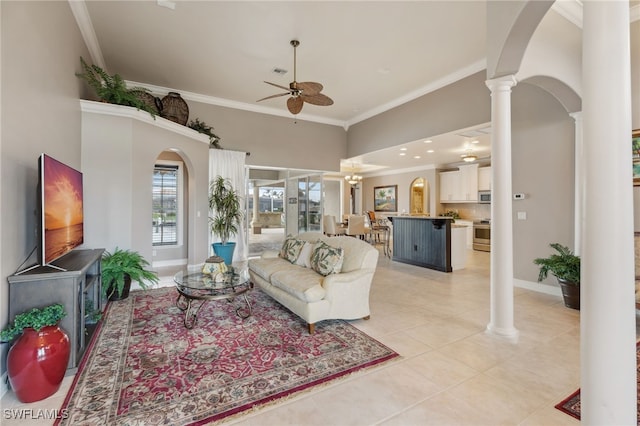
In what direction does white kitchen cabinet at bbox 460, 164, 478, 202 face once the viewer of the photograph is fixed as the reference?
facing the viewer

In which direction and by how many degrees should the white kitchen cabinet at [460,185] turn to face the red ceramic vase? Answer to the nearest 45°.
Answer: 0° — it already faces it

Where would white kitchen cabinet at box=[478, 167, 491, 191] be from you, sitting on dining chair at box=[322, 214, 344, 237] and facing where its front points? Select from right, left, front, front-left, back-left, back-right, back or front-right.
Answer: front-right

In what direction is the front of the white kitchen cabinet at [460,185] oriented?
toward the camera

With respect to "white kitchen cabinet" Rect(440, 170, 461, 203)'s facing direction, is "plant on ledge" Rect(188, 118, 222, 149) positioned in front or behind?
in front

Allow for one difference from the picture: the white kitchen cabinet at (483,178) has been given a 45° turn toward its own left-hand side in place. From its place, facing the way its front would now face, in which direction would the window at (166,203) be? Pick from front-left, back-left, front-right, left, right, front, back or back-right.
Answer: right

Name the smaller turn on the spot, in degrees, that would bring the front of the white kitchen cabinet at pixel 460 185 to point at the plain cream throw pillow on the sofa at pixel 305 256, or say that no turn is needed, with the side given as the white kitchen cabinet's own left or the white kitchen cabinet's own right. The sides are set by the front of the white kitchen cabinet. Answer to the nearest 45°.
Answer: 0° — it already faces it

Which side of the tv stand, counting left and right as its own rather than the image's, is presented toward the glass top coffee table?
front

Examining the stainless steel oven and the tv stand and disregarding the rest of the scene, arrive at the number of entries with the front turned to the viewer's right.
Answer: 1

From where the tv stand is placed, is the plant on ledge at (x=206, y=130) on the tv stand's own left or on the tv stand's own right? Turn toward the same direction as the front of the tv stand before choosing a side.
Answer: on the tv stand's own left

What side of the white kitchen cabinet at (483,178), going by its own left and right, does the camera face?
front

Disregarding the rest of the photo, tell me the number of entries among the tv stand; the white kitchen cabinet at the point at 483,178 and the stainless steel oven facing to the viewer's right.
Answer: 1

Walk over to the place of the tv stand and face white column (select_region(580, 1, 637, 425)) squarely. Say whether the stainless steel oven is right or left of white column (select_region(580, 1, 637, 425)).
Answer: left

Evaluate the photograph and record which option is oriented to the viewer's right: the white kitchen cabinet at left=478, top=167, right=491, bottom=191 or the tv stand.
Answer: the tv stand
